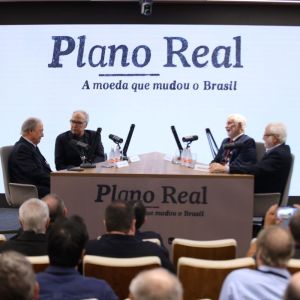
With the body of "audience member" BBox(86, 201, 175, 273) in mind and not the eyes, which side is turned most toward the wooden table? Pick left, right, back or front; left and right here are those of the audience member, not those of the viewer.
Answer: front

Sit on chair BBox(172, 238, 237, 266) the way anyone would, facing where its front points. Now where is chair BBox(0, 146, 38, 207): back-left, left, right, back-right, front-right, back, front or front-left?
front-left

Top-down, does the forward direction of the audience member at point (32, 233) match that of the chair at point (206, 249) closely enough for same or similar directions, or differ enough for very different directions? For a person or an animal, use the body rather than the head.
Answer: same or similar directions

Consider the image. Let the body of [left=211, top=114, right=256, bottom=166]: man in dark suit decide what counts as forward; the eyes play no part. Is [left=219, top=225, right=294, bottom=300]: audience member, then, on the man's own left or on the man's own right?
on the man's own left

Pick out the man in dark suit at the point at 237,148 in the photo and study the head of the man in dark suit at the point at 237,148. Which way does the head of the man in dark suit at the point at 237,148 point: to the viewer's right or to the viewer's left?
to the viewer's left

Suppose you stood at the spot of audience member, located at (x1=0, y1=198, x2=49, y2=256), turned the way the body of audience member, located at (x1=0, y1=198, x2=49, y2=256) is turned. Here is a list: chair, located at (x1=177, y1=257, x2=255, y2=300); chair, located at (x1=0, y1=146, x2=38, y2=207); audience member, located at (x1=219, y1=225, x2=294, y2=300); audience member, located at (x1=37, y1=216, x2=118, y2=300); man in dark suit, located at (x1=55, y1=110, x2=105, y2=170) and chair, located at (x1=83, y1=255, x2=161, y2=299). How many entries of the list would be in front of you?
2

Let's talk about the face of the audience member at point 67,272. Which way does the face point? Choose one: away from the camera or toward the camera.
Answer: away from the camera

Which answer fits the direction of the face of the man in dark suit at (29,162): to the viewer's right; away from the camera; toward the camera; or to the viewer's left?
to the viewer's right

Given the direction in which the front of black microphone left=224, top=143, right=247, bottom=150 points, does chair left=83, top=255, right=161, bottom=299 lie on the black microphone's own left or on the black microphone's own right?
on the black microphone's own right

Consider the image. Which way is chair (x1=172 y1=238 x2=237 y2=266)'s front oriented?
away from the camera

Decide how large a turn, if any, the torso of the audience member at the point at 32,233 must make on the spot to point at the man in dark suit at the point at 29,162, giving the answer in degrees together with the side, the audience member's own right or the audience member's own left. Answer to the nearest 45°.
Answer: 0° — they already face them

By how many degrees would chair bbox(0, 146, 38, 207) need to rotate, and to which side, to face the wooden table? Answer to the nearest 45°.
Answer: approximately 45° to its right

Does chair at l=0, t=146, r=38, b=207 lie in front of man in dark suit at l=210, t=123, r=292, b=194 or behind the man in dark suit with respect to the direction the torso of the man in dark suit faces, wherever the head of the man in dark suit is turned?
in front

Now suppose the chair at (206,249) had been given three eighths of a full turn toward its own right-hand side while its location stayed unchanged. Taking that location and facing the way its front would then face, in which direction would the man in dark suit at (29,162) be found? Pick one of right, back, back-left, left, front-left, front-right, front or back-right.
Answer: back

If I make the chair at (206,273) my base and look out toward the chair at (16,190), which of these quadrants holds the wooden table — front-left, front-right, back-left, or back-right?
front-right

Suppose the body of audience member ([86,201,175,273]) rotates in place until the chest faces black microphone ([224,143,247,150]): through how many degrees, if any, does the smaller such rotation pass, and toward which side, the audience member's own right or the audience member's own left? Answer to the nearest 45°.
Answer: approximately 45° to the audience member's own right

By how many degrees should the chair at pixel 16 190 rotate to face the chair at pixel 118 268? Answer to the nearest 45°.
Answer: approximately 90° to its right

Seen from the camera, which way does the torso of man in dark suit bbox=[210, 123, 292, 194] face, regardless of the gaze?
to the viewer's left
